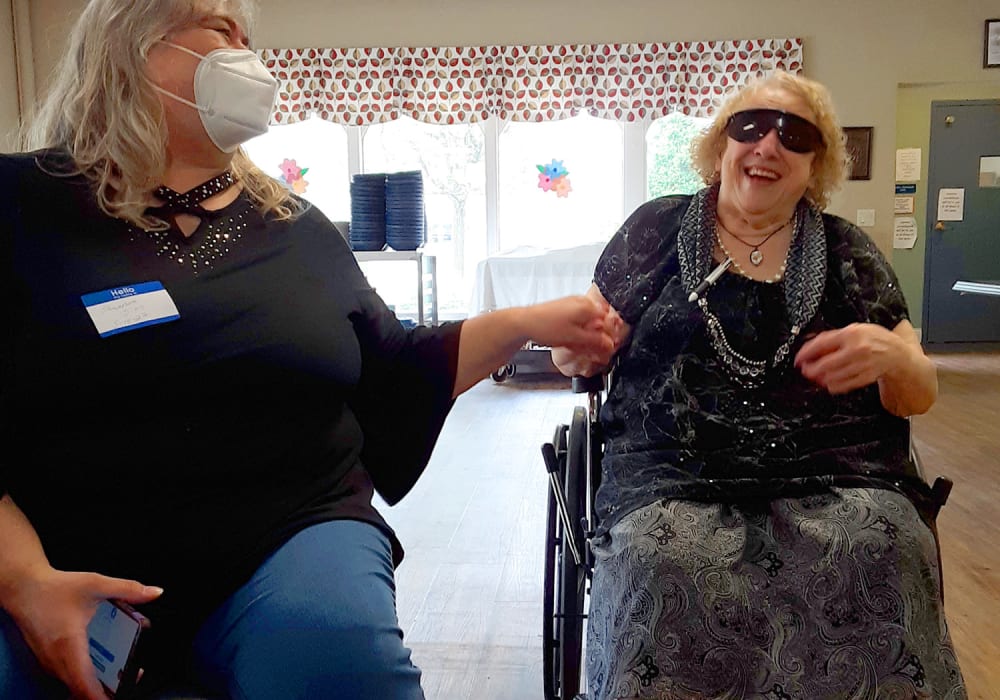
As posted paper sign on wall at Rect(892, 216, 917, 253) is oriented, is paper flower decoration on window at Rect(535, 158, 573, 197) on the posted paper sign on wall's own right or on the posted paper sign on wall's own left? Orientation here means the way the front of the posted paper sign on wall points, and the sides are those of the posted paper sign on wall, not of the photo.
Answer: on the posted paper sign on wall's own right

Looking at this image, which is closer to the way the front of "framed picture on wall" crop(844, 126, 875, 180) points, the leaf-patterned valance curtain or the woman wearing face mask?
the woman wearing face mask

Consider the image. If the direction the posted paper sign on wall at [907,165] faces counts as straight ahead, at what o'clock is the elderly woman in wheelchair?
The elderly woman in wheelchair is roughly at 12 o'clock from the posted paper sign on wall.

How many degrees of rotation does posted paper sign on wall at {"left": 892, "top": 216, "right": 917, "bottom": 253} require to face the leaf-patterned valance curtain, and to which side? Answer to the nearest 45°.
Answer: approximately 45° to its right

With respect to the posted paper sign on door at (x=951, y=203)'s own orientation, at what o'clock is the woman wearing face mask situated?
The woman wearing face mask is roughly at 12 o'clock from the posted paper sign on door.

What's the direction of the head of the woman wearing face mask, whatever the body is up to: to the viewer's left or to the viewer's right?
to the viewer's right

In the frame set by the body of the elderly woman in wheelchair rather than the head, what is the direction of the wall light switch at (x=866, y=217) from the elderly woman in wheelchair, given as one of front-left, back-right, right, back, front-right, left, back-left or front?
back
